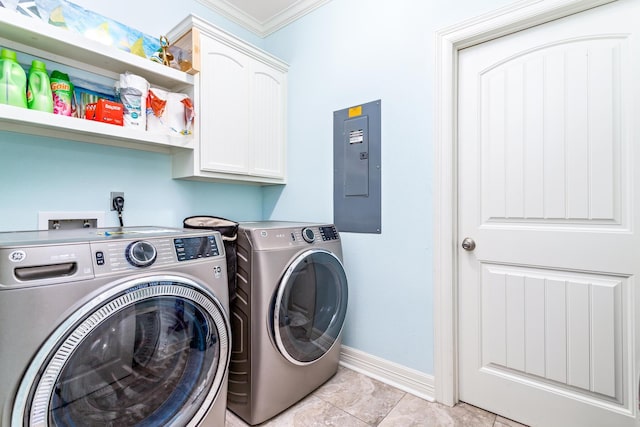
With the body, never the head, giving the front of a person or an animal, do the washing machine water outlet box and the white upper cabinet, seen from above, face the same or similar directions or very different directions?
same or similar directions

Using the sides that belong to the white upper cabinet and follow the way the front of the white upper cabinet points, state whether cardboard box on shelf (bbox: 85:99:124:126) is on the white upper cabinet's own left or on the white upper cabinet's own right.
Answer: on the white upper cabinet's own right

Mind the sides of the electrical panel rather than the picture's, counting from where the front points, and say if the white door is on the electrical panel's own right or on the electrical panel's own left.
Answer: on the electrical panel's own left

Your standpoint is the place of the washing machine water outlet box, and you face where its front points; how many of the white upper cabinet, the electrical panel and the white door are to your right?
0

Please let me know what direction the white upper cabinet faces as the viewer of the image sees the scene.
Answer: facing the viewer and to the right of the viewer

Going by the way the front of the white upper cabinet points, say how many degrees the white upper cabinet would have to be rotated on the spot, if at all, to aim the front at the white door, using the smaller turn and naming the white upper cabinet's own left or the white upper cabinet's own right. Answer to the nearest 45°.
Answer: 0° — it already faces it

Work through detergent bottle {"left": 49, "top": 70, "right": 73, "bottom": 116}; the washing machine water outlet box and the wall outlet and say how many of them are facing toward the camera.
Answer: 3

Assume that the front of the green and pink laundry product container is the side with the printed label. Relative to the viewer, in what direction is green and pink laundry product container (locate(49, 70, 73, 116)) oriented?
toward the camera

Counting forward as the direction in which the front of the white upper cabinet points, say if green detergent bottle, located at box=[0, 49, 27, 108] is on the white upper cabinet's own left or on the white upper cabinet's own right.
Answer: on the white upper cabinet's own right

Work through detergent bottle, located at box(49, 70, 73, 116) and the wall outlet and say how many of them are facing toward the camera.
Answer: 2

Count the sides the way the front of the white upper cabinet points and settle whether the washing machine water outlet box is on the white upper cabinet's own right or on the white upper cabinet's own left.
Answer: on the white upper cabinet's own right

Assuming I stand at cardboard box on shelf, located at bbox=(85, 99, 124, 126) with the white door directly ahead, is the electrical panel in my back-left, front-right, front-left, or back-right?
front-left

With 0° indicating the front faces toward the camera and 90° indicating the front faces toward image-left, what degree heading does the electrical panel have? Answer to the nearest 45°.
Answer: approximately 45°
